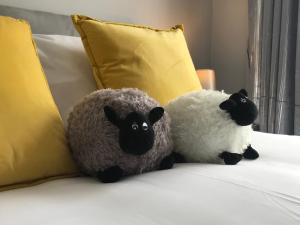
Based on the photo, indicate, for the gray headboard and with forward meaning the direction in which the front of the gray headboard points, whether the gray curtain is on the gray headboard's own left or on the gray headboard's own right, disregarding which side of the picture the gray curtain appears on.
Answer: on the gray headboard's own left

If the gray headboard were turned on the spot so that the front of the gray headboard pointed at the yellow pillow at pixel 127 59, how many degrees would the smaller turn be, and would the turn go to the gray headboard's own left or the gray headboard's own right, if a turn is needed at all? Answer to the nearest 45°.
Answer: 0° — it already faces it

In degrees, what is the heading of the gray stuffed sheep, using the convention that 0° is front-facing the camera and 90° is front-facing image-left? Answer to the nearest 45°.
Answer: approximately 315°

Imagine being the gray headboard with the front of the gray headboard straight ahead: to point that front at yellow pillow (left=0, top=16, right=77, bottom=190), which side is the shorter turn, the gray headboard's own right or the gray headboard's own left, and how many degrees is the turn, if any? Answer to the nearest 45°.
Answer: approximately 45° to the gray headboard's own right

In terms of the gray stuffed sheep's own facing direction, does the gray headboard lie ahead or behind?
behind
